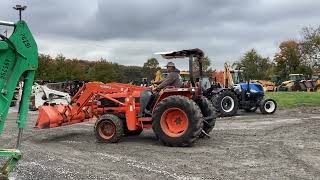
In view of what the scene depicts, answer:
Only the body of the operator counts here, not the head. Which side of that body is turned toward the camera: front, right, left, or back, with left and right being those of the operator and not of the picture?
left

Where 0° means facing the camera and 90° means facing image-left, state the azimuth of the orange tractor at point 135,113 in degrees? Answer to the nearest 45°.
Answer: approximately 90°

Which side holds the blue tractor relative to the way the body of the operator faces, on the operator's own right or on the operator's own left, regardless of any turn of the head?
on the operator's own right
